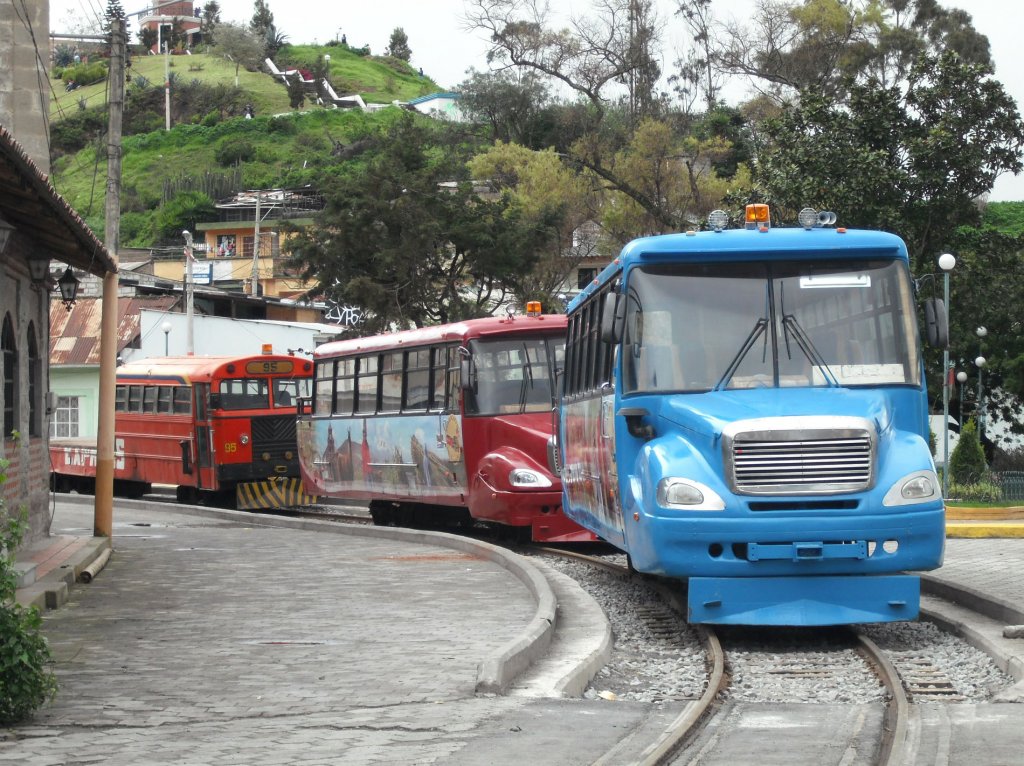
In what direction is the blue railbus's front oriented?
toward the camera

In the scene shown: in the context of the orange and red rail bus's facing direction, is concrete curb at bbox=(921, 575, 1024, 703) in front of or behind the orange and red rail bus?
in front

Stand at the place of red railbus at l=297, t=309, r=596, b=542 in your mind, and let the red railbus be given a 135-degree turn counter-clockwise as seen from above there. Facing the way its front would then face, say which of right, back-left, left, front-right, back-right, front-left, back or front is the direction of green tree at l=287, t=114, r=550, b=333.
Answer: front

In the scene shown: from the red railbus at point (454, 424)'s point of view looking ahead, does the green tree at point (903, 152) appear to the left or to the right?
on its left

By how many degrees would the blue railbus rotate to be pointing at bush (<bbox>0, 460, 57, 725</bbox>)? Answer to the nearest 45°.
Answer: approximately 45° to its right

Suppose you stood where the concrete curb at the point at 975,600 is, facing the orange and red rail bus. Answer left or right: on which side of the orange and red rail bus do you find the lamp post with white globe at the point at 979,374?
right

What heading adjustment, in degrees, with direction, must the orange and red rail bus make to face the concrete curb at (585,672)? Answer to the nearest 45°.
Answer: approximately 45° to its right

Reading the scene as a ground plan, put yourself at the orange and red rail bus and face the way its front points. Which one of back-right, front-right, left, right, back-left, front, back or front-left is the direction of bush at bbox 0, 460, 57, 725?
front-right

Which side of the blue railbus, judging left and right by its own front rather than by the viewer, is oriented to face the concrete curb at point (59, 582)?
right

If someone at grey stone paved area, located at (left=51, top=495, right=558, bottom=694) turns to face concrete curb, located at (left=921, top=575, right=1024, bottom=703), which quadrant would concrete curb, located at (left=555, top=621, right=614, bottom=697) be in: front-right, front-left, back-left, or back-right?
front-right

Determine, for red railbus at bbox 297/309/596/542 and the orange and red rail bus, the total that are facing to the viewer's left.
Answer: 0

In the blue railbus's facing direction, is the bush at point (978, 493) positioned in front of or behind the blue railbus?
behind

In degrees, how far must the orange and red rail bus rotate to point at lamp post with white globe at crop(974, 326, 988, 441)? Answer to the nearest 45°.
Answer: approximately 90° to its left

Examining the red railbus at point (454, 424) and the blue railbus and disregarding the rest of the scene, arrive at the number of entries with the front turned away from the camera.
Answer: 0

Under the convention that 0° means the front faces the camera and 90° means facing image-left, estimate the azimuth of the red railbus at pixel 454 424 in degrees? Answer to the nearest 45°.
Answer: approximately 315°

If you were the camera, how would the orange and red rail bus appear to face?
facing the viewer and to the right of the viewer

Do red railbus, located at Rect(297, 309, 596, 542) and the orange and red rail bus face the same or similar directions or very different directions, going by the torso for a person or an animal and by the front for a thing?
same or similar directions

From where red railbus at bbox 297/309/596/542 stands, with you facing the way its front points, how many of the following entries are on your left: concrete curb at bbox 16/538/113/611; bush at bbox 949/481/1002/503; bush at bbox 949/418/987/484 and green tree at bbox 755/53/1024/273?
3

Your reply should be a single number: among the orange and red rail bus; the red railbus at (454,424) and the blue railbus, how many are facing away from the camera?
0
